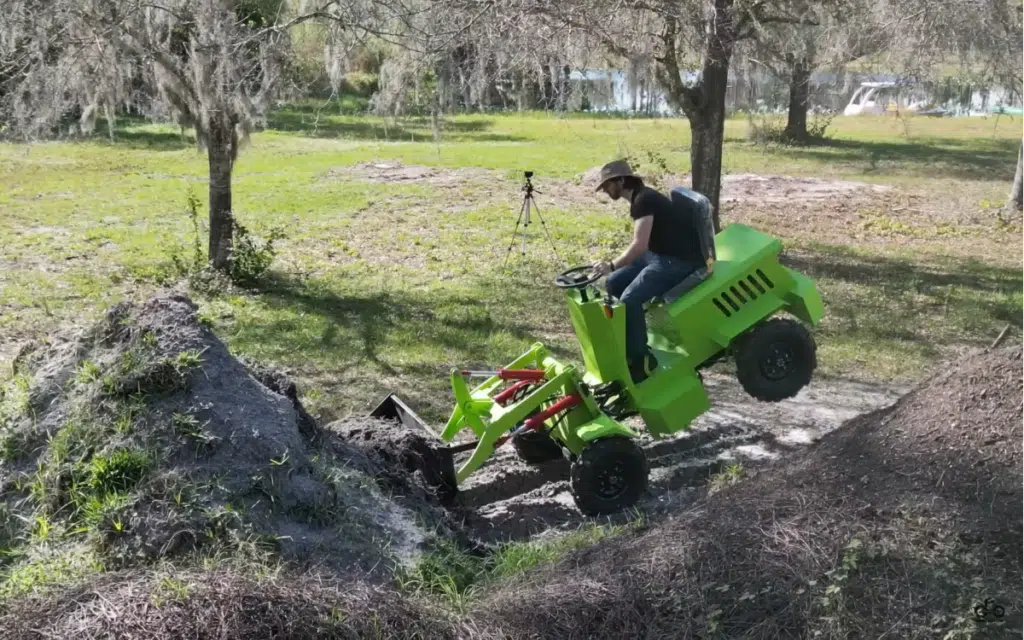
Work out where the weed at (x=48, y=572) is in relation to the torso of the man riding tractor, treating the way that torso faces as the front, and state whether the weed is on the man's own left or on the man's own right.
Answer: on the man's own left

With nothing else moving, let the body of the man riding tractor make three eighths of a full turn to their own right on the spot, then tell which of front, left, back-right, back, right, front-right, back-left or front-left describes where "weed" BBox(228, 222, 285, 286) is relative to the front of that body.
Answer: left

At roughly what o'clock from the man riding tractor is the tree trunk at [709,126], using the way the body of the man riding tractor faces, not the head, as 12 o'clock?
The tree trunk is roughly at 3 o'clock from the man riding tractor.

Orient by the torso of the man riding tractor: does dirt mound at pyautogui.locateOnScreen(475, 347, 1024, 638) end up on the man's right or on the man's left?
on the man's left

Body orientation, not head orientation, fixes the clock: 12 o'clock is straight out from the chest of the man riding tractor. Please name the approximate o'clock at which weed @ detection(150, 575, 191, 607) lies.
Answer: The weed is roughly at 10 o'clock from the man riding tractor.

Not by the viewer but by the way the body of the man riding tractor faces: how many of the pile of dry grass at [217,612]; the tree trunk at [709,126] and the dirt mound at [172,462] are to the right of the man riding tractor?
1

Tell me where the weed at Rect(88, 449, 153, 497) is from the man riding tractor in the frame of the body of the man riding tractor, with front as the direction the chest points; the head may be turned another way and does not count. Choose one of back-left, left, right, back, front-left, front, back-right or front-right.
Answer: front-left

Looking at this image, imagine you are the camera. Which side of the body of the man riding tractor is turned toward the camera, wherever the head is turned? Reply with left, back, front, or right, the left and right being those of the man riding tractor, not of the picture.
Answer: left

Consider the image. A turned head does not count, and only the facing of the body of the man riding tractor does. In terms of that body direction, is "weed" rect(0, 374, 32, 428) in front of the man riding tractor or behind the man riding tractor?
in front

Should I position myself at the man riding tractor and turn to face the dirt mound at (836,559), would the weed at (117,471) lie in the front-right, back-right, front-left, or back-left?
front-right
